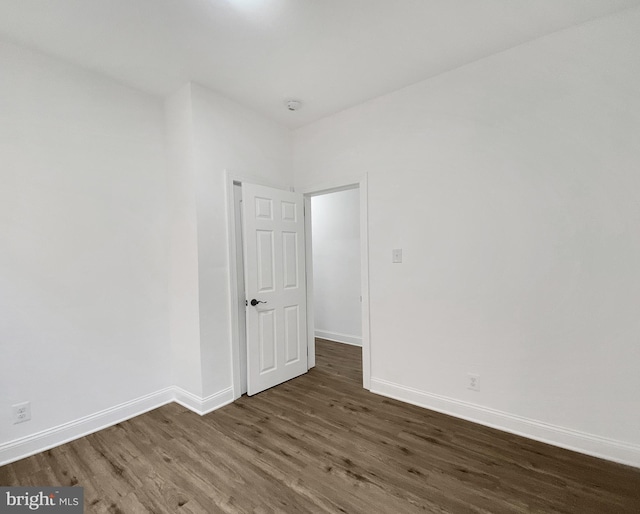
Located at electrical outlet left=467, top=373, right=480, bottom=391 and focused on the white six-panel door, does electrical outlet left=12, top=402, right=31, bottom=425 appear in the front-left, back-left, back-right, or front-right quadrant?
front-left

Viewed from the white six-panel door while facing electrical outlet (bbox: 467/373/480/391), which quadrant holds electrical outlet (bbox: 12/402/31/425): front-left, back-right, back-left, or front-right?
back-right

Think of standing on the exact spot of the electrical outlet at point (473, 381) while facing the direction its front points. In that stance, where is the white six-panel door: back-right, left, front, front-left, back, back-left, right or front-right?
right
